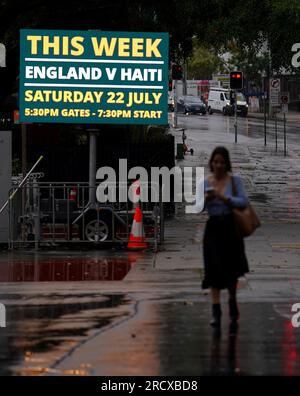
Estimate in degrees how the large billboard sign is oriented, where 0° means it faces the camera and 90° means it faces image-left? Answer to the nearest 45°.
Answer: approximately 0°

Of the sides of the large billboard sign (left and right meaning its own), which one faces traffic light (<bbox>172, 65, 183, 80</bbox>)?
back

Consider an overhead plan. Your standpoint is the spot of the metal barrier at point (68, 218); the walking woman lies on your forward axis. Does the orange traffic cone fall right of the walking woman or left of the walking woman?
left
